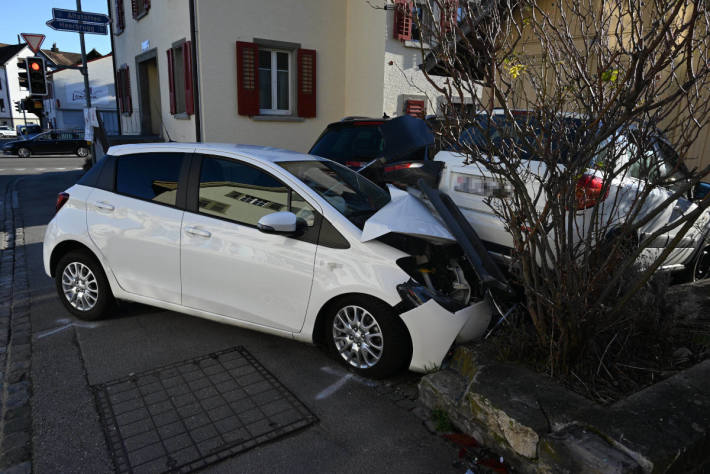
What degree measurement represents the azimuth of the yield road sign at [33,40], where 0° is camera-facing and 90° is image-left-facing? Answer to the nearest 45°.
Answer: approximately 0°

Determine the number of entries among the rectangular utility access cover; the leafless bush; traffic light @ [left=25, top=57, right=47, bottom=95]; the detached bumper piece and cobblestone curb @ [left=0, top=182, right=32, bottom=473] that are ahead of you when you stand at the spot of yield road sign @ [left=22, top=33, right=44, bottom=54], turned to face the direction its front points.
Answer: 4

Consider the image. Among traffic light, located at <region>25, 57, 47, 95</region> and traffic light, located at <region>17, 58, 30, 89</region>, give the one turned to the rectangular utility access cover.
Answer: traffic light, located at <region>25, 57, 47, 95</region>

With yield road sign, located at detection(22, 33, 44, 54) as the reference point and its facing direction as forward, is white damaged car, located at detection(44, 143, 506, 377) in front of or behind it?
in front

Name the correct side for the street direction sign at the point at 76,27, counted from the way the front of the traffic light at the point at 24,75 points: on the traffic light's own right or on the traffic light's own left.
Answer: on the traffic light's own left

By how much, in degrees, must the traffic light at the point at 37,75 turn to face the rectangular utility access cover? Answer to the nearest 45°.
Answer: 0° — it already faces it

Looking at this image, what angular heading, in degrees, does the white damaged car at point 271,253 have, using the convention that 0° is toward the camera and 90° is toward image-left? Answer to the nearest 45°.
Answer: approximately 315°

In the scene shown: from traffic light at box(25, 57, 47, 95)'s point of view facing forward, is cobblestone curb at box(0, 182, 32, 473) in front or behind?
in front

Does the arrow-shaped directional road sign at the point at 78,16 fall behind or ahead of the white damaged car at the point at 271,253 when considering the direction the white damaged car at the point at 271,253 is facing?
behind

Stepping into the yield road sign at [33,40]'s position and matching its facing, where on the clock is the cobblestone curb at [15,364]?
The cobblestone curb is roughly at 12 o'clock from the yield road sign.
